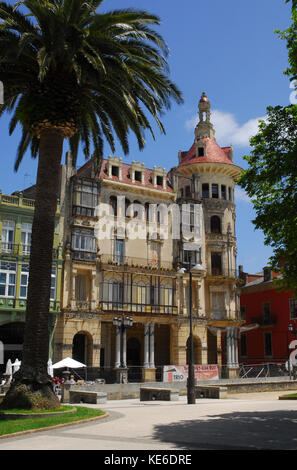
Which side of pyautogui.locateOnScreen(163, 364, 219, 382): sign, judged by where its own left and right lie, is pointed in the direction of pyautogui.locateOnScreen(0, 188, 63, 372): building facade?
right

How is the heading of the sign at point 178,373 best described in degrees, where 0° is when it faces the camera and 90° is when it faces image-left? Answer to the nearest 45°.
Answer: approximately 0°

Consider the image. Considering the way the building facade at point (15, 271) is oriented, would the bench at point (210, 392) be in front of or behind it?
in front

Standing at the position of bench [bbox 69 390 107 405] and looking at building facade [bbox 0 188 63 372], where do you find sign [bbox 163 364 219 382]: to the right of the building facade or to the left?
right

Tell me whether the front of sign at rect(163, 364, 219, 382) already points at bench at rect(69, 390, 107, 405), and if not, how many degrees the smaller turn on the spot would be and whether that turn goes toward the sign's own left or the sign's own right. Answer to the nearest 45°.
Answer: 0° — it already faces it

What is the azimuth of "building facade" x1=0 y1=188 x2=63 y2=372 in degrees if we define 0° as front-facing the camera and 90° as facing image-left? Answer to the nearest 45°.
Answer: approximately 0°

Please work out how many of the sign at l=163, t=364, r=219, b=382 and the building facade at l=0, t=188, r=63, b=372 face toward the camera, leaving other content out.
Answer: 2

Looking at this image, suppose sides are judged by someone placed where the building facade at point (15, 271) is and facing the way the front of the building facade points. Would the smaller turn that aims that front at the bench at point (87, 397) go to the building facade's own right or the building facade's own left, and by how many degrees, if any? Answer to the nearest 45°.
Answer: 0° — it already faces it

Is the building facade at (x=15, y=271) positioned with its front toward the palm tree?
yes

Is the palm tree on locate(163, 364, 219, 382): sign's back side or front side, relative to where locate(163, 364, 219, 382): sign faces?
on the front side

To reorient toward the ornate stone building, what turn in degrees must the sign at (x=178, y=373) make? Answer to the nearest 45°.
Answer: approximately 135° to its right
